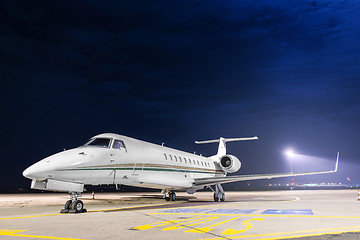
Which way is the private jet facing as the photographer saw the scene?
facing the viewer and to the left of the viewer
